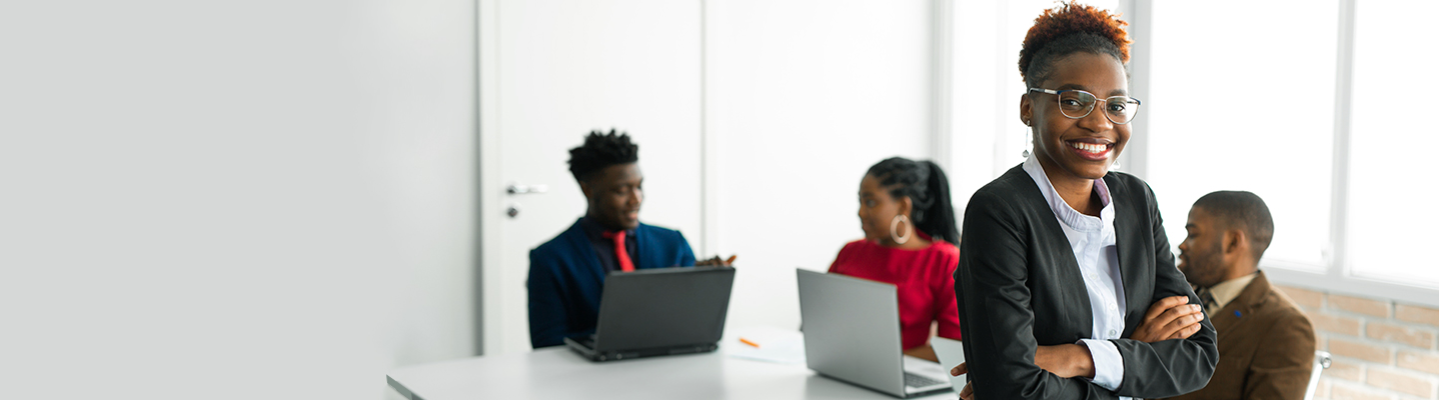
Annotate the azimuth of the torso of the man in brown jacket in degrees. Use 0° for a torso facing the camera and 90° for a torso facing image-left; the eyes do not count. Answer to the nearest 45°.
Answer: approximately 90°

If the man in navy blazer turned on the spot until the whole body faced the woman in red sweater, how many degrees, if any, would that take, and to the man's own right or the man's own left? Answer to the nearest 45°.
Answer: approximately 45° to the man's own left

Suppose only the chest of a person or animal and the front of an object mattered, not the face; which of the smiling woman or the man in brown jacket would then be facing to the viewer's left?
the man in brown jacket

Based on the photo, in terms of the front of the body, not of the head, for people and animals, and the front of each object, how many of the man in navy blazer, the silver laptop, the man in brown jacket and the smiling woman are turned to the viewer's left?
1

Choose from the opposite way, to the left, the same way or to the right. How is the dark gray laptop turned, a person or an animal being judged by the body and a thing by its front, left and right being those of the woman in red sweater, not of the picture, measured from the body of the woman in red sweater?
to the right

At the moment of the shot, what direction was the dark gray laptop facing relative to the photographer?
facing away from the viewer and to the left of the viewer

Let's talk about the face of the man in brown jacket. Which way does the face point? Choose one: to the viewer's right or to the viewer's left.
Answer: to the viewer's left

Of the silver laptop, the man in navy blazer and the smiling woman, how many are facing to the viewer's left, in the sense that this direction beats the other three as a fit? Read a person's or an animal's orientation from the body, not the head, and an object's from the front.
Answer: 0

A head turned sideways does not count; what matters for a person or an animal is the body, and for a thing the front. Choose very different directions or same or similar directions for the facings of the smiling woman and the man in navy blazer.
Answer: same or similar directions

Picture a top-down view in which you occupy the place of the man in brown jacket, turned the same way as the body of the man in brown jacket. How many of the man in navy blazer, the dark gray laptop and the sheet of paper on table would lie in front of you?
3

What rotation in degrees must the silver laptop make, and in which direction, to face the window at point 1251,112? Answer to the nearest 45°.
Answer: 0° — it already faces it

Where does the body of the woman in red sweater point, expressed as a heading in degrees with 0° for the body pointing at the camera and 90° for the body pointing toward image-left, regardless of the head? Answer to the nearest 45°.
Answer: approximately 45°
